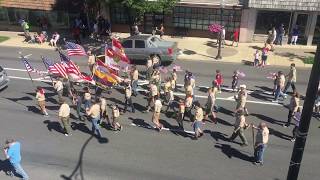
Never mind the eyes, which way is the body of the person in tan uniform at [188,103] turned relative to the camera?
to the viewer's left

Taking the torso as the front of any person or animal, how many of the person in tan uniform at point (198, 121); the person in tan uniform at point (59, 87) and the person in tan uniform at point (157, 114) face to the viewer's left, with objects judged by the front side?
3

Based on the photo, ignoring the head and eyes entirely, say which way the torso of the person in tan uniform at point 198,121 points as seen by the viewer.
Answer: to the viewer's left

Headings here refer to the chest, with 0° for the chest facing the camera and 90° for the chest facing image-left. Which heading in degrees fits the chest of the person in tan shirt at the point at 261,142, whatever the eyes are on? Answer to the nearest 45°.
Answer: approximately 90°

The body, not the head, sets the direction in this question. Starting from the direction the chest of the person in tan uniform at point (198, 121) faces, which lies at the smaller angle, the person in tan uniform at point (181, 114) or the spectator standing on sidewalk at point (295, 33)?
the person in tan uniform

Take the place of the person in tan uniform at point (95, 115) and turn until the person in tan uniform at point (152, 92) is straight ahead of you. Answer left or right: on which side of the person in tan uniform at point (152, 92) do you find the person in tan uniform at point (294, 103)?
right

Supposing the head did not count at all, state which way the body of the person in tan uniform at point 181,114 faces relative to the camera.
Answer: to the viewer's left

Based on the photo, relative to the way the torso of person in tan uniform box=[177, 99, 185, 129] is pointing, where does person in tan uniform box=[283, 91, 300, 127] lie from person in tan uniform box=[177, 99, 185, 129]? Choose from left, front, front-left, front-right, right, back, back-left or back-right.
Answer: back

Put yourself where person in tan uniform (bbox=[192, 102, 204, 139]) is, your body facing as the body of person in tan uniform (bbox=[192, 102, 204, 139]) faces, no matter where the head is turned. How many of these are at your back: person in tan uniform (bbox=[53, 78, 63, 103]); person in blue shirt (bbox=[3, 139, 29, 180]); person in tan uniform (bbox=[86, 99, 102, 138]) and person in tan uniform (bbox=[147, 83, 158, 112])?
0

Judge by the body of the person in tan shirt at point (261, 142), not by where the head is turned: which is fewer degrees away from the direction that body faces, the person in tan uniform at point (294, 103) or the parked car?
the parked car

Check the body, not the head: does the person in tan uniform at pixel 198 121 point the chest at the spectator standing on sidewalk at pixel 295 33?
no

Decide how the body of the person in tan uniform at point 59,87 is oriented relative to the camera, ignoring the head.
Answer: to the viewer's left

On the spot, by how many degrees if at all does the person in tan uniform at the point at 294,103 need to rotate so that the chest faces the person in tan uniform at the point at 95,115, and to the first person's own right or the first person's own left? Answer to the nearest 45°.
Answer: approximately 45° to the first person's own left

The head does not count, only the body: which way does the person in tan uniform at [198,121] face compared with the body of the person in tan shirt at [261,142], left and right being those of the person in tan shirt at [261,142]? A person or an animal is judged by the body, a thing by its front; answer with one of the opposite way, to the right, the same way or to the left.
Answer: the same way

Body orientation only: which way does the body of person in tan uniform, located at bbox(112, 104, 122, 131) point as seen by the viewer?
to the viewer's left

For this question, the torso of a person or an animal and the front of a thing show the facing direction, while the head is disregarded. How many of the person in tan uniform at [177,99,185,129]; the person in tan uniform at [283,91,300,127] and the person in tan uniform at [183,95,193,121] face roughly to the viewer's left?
3
